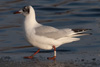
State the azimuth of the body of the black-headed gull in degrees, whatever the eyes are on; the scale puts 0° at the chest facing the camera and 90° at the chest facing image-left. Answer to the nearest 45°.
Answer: approximately 90°
